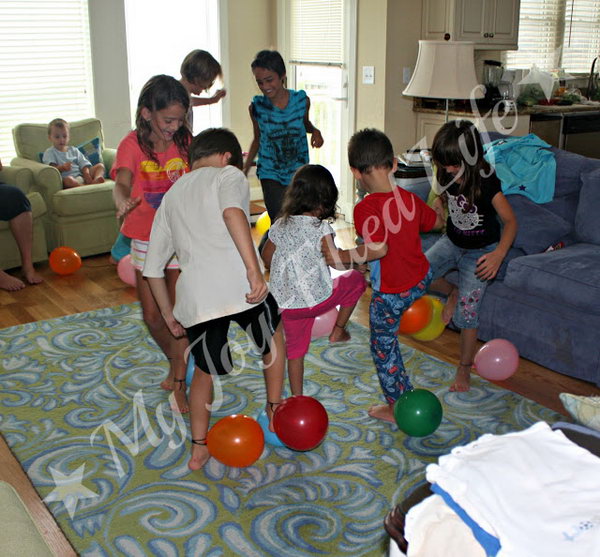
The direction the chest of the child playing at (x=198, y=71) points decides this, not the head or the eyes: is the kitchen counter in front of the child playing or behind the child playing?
in front

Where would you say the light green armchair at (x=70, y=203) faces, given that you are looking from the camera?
facing the viewer and to the right of the viewer

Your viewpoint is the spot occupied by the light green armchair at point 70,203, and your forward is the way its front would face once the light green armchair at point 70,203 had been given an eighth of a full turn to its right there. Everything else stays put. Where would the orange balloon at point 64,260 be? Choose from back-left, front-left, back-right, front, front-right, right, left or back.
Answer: front

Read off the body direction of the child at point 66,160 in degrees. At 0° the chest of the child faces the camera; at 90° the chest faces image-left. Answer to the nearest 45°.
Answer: approximately 315°

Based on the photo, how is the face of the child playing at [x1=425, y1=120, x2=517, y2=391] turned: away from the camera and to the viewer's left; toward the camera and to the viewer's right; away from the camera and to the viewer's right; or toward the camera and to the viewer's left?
toward the camera and to the viewer's left

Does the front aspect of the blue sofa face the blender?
no

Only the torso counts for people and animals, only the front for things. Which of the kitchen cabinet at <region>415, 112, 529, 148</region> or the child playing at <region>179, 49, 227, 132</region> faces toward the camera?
the kitchen cabinet

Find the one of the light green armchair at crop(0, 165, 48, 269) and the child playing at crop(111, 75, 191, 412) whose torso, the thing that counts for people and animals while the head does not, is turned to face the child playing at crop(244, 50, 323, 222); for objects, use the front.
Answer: the light green armchair

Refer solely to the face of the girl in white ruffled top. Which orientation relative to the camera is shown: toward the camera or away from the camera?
away from the camera

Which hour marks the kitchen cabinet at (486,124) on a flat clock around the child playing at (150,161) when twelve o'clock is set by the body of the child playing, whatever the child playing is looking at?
The kitchen cabinet is roughly at 9 o'clock from the child playing.

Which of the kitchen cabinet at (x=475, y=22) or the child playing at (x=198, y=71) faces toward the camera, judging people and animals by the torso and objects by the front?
the kitchen cabinet

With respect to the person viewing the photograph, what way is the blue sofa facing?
facing the viewer and to the left of the viewer

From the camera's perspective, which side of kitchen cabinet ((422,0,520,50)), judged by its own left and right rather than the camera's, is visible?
front

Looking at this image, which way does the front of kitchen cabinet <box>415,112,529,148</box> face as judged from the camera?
facing the viewer

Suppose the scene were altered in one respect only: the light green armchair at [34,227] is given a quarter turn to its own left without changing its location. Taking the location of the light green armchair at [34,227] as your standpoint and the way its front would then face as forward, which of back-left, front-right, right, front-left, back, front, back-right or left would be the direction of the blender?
front-right

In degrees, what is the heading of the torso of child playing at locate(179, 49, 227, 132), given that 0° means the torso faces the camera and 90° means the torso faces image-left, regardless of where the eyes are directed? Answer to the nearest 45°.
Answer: approximately 270°

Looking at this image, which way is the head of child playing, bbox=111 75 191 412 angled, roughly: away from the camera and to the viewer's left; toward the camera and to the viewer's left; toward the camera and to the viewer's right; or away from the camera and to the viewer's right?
toward the camera and to the viewer's right

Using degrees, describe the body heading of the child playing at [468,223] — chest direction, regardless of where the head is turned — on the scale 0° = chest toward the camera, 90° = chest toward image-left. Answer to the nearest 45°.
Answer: approximately 45°

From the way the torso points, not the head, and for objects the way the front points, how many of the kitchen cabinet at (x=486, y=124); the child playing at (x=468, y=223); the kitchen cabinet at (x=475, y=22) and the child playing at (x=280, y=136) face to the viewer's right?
0
